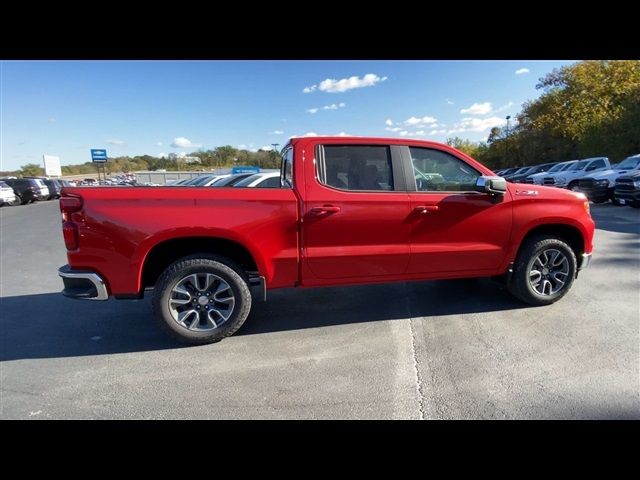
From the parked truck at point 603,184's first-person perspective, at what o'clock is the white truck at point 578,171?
The white truck is roughly at 4 o'clock from the parked truck.

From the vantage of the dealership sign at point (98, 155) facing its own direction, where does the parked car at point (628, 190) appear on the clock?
The parked car is roughly at 11 o'clock from the dealership sign.

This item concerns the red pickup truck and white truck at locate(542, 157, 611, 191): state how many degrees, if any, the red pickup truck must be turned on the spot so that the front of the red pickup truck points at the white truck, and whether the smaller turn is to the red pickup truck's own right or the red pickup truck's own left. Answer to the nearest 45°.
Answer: approximately 45° to the red pickup truck's own left

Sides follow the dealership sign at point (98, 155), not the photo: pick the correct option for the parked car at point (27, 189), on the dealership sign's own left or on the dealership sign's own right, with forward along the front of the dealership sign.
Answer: on the dealership sign's own right

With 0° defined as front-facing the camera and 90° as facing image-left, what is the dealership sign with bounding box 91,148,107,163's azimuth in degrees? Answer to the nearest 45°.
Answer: approximately 0°

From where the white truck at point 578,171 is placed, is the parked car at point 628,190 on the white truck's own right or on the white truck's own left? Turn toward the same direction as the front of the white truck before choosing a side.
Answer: on the white truck's own left

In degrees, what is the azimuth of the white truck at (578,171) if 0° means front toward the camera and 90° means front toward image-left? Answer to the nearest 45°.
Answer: approximately 45°

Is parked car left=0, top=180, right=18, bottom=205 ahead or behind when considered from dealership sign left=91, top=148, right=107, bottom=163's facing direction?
ahead

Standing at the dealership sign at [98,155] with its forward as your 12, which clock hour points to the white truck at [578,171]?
The white truck is roughly at 11 o'clock from the dealership sign.

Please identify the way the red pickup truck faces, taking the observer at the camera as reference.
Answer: facing to the right of the viewer
